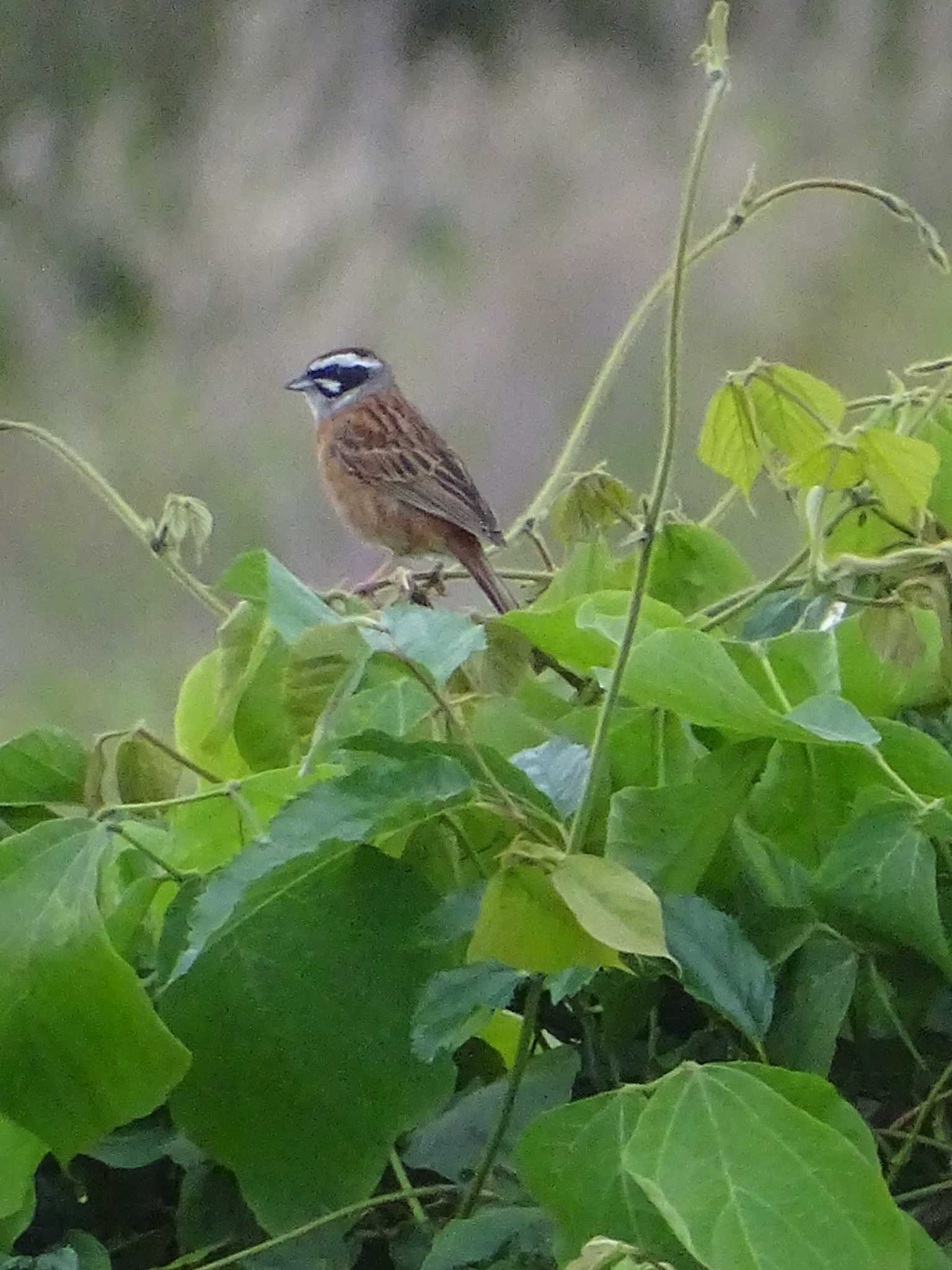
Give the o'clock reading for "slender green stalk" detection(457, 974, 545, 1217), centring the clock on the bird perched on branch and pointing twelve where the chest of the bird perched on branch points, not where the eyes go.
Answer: The slender green stalk is roughly at 9 o'clock from the bird perched on branch.

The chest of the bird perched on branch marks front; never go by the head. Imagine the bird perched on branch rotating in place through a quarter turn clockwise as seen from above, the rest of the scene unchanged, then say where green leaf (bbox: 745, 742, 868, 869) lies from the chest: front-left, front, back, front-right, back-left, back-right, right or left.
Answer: right

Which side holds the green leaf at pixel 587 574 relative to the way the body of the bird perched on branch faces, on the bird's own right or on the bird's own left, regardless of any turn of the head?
on the bird's own left

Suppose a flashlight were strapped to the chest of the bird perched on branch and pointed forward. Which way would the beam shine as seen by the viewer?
to the viewer's left

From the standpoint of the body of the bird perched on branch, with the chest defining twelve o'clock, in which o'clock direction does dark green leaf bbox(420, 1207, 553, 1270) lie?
The dark green leaf is roughly at 9 o'clock from the bird perched on branch.

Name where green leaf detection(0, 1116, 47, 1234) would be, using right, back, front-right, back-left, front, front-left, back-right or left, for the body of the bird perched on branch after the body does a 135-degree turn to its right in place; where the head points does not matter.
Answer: back-right

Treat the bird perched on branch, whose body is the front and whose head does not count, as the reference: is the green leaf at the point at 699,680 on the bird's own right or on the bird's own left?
on the bird's own left

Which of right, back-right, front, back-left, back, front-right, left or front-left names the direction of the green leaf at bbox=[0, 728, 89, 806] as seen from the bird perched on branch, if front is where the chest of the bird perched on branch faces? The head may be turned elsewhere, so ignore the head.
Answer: front

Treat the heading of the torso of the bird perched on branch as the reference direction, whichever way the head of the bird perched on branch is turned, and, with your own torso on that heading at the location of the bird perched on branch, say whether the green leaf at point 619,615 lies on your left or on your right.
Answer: on your left

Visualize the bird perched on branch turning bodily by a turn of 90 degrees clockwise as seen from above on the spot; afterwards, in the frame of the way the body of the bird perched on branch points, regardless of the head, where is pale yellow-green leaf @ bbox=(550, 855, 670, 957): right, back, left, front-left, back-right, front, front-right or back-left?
back
